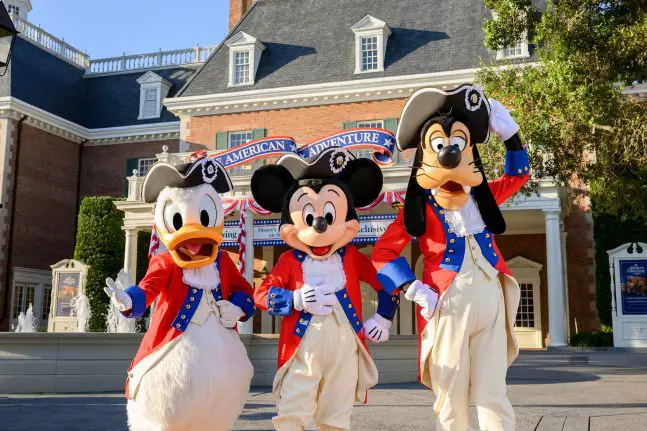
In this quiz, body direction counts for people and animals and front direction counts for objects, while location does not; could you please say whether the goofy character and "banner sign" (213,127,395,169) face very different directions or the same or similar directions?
same or similar directions

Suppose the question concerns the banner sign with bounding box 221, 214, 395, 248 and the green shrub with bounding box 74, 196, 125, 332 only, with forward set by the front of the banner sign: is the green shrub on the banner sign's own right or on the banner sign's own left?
on the banner sign's own right

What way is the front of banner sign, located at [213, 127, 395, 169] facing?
toward the camera

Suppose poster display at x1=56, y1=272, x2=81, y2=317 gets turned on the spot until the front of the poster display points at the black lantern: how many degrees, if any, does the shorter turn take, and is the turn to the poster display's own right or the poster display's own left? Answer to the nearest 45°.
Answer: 0° — it already faces it

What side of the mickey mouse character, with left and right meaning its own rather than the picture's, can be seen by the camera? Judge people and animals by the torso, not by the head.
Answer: front

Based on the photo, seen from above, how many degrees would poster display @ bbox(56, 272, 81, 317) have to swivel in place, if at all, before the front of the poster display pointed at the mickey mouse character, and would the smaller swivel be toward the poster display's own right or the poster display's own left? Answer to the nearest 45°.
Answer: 0° — it already faces it

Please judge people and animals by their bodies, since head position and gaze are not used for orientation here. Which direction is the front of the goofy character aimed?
toward the camera

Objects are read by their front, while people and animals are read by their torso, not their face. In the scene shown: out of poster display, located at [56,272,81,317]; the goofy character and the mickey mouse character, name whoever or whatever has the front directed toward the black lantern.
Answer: the poster display

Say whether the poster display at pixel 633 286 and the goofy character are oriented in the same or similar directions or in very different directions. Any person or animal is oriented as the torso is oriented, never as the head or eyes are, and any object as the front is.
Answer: same or similar directions

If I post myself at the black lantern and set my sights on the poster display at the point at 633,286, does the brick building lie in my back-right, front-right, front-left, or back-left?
front-left

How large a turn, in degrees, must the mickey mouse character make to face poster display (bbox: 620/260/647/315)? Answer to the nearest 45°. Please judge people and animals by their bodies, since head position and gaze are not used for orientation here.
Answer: approximately 135° to its left

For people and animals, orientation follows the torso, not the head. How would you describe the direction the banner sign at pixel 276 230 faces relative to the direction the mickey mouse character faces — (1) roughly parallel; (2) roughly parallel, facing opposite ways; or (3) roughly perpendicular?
roughly parallel

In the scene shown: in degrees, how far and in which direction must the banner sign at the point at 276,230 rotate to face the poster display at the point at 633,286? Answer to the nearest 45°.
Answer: approximately 90° to its left
